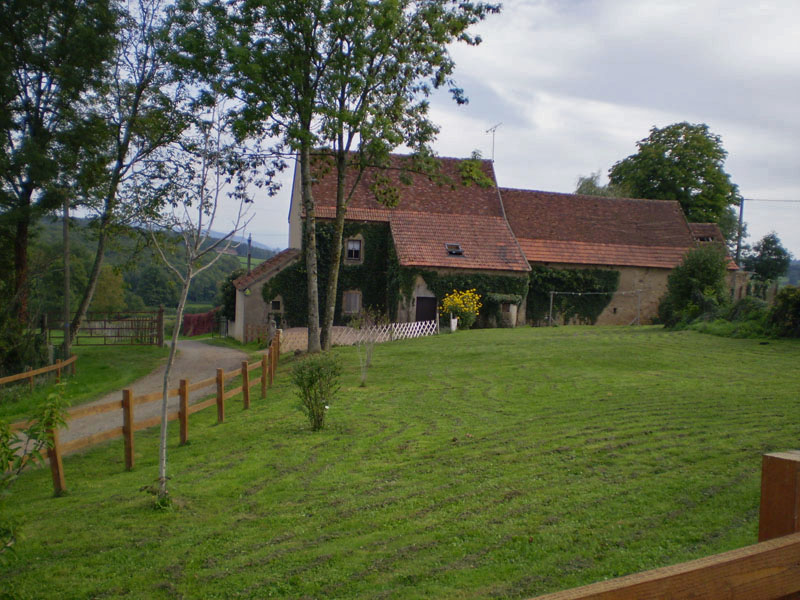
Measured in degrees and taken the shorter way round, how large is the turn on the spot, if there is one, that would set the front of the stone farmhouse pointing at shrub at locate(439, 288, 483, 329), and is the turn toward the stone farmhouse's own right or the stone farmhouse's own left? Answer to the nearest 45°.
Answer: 0° — it already faces it

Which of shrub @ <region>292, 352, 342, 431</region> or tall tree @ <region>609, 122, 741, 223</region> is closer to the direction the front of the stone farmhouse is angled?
the shrub

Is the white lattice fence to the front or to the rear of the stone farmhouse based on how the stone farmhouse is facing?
to the front

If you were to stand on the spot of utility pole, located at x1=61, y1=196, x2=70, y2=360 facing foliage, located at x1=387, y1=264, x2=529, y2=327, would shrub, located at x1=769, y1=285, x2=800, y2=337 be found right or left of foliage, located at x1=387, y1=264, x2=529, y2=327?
right

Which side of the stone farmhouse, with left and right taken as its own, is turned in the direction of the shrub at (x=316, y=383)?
front

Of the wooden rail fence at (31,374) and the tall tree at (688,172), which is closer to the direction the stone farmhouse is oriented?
the wooden rail fence

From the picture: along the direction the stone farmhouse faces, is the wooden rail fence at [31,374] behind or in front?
in front

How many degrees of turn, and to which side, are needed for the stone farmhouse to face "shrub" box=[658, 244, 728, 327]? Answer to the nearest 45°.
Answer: approximately 45° to its left

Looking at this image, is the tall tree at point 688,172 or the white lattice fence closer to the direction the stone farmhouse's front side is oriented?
the white lattice fence

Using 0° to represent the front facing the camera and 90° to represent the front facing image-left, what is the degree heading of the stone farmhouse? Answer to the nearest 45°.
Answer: approximately 0°

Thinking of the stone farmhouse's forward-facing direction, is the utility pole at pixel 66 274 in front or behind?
in front

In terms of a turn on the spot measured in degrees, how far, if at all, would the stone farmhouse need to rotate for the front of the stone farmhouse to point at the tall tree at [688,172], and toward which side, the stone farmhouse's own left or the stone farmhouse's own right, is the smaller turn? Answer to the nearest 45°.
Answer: approximately 135° to the stone farmhouse's own left

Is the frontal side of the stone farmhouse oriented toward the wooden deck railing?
yes
